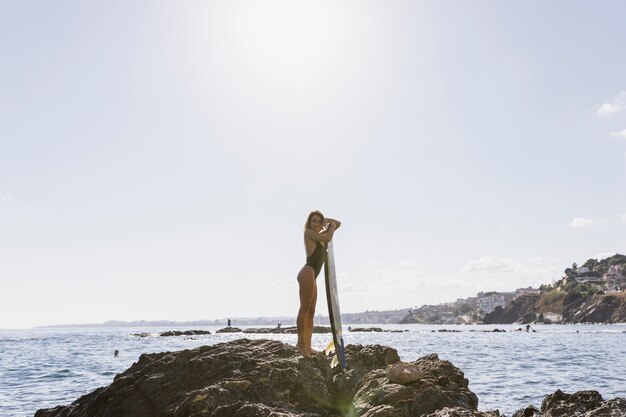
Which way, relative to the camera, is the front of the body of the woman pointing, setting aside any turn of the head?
to the viewer's right

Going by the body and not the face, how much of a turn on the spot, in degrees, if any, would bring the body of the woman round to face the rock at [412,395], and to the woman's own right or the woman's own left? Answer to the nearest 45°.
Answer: approximately 45° to the woman's own right

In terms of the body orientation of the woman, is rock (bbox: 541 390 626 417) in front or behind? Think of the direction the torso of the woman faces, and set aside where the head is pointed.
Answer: in front
